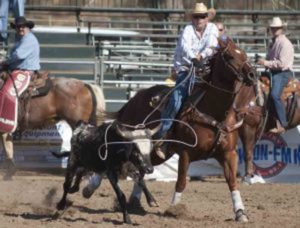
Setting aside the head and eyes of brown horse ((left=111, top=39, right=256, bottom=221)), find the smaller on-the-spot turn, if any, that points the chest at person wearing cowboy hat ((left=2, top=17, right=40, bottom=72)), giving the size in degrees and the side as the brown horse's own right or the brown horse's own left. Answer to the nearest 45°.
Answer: approximately 180°

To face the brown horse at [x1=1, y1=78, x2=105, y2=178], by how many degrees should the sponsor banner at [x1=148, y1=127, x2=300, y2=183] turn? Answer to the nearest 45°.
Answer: approximately 90° to its right

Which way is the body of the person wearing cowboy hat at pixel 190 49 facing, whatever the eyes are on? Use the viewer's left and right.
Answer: facing the viewer and to the right of the viewer

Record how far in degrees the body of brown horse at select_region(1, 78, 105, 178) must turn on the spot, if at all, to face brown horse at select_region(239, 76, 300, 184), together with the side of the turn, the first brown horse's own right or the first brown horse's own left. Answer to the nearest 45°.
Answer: approximately 180°

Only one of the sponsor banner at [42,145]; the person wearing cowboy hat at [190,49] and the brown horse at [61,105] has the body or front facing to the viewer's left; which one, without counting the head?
the brown horse

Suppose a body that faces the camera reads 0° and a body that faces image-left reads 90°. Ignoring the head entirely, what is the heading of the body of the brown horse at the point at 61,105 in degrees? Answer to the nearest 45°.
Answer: approximately 90°

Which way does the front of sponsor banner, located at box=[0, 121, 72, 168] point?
toward the camera

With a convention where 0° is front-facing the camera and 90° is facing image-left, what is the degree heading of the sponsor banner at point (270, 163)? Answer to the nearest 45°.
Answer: approximately 0°

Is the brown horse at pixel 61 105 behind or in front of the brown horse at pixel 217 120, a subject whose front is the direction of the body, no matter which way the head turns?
behind
